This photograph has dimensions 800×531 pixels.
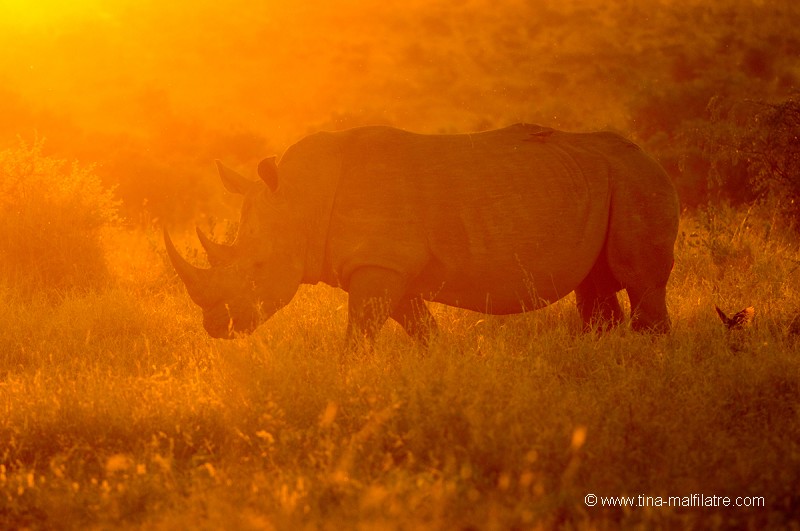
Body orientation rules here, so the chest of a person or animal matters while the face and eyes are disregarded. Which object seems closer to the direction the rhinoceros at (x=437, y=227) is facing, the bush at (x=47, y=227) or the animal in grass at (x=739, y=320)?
the bush

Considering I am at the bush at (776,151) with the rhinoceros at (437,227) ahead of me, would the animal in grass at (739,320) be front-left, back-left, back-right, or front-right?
front-left

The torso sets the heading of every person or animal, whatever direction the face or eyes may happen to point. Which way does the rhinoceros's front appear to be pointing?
to the viewer's left

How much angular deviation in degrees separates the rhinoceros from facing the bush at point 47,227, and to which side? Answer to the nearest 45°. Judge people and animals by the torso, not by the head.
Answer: approximately 45° to its right

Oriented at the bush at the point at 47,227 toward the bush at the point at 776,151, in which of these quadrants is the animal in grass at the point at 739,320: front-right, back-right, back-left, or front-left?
front-right

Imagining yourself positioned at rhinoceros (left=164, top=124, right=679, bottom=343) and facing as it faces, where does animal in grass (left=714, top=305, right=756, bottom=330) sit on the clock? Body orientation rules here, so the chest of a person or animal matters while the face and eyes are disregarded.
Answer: The animal in grass is roughly at 6 o'clock from the rhinoceros.

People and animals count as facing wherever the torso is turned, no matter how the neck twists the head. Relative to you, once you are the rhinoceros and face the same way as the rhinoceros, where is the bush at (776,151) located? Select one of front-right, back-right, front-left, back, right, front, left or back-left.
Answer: back-right

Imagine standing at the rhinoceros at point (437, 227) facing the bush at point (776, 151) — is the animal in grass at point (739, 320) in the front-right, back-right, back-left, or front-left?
front-right

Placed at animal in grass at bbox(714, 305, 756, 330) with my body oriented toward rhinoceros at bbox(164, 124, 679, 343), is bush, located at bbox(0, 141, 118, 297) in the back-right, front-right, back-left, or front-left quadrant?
front-right

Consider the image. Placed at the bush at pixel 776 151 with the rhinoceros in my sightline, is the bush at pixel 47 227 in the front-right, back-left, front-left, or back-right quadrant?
front-right

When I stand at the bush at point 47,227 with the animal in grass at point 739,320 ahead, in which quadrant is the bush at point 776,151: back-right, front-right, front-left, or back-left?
front-left

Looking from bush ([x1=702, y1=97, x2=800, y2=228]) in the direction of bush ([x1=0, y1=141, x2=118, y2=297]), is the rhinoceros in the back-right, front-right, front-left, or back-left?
front-left
